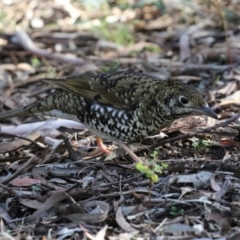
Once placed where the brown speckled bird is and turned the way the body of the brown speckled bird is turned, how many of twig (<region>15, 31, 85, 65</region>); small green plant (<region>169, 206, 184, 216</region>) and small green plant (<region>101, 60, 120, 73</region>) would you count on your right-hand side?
1

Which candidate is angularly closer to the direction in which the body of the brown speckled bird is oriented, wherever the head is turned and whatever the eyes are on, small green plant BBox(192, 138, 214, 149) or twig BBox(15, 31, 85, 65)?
the small green plant

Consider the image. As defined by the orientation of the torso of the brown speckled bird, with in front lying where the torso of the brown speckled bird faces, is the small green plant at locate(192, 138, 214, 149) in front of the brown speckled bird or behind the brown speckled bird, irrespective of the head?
in front

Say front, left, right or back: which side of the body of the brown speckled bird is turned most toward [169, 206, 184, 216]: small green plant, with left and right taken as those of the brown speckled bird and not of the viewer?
right

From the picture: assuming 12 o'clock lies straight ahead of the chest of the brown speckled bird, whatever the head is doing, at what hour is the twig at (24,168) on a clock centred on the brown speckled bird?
The twig is roughly at 5 o'clock from the brown speckled bird.

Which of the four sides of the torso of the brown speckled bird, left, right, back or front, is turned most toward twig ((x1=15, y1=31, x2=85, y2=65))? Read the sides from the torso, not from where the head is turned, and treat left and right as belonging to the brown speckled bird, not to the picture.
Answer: left

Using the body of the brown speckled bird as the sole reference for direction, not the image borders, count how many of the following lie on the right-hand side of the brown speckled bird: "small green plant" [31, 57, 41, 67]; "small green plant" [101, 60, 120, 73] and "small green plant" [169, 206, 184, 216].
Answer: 1

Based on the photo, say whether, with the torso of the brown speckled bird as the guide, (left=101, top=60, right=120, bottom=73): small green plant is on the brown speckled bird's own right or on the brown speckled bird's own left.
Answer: on the brown speckled bird's own left

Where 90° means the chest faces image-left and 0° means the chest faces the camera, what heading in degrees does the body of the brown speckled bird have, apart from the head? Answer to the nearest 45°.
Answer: approximately 270°
